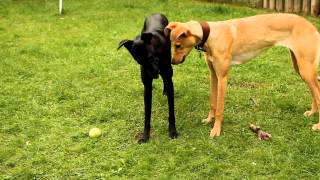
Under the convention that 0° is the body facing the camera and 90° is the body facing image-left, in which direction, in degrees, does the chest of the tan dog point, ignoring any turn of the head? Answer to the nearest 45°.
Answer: approximately 90°

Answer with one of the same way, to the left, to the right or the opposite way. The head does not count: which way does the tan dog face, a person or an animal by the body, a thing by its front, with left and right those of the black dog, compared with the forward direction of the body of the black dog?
to the right

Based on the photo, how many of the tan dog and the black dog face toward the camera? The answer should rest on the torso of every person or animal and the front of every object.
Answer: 1

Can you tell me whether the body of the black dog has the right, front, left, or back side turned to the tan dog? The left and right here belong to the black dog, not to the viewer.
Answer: left

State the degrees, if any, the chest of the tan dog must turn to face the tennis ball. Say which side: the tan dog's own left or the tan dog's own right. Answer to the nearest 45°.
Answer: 0° — it already faces it

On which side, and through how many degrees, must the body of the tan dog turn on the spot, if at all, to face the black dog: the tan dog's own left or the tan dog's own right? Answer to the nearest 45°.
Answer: approximately 45° to the tan dog's own left
